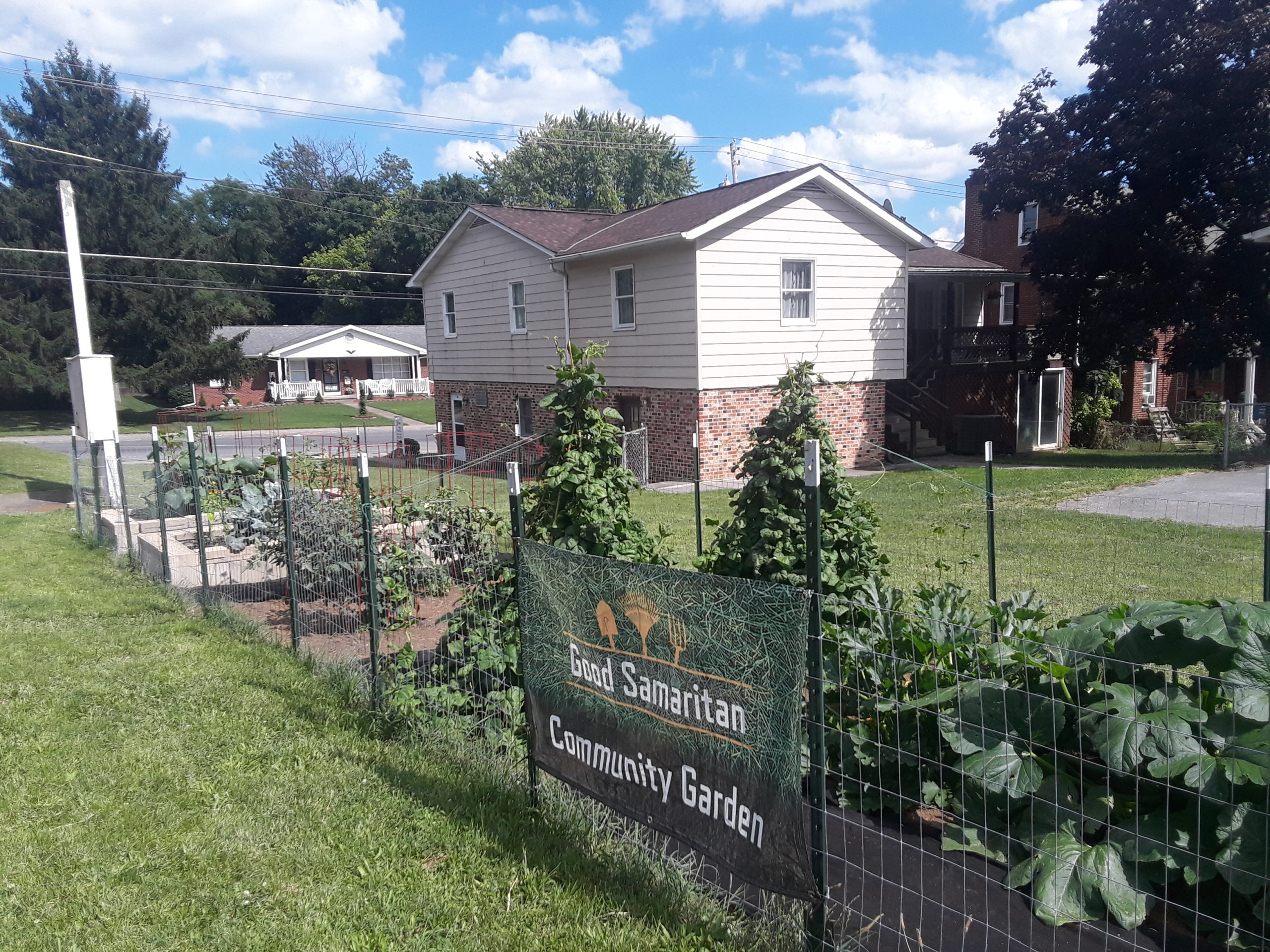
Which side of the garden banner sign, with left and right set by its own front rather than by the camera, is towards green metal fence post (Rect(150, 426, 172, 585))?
right

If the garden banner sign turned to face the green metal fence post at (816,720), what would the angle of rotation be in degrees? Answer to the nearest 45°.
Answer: approximately 90° to its left

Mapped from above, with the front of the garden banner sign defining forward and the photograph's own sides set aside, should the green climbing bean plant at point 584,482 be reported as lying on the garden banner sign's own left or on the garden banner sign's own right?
on the garden banner sign's own right

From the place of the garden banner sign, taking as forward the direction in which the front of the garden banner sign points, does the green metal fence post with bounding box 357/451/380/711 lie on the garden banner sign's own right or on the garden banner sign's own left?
on the garden banner sign's own right

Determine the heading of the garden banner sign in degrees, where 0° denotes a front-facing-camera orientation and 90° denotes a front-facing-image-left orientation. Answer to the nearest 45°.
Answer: approximately 45°

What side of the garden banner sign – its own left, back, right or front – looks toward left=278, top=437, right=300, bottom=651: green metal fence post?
right

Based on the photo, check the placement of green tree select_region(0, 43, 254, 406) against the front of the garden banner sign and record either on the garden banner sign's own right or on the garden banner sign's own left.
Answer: on the garden banner sign's own right

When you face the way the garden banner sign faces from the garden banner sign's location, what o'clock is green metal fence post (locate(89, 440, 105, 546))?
The green metal fence post is roughly at 3 o'clock from the garden banner sign.

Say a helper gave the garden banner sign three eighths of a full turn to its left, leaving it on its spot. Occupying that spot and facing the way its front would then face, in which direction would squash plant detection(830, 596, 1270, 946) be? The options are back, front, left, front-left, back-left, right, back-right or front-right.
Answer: front

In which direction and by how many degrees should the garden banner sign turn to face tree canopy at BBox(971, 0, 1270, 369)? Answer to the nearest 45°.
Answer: approximately 180°

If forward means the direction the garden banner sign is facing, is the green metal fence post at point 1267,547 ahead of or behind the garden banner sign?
behind

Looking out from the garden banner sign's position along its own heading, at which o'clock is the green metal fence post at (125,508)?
The green metal fence post is roughly at 3 o'clock from the garden banner sign.
